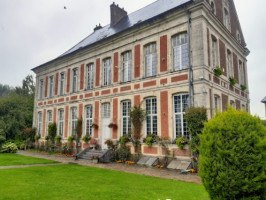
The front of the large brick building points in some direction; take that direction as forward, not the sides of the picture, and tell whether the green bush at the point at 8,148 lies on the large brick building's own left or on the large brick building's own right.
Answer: on the large brick building's own right

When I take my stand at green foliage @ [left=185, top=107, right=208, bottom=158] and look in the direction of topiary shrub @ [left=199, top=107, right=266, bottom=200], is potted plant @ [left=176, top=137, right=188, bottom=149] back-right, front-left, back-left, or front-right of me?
back-right

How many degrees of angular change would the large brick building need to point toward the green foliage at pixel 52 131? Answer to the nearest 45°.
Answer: approximately 90° to its right
